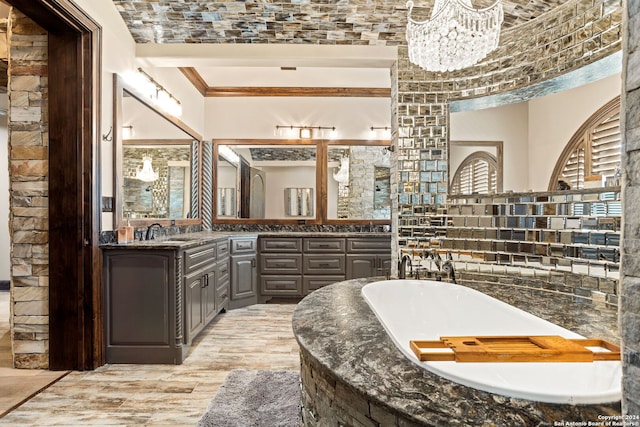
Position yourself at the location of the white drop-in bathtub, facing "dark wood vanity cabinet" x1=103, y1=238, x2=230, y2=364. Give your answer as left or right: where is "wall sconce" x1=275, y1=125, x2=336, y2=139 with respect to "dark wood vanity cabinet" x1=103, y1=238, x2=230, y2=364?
right

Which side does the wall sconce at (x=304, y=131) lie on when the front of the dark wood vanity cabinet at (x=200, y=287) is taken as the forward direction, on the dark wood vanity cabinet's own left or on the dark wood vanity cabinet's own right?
on the dark wood vanity cabinet's own left

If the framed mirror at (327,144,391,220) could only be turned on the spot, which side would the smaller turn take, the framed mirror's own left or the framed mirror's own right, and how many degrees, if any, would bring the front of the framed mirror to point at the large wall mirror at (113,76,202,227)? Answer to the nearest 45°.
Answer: approximately 45° to the framed mirror's own right

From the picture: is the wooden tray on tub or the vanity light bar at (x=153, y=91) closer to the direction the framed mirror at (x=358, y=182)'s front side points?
the wooden tray on tub

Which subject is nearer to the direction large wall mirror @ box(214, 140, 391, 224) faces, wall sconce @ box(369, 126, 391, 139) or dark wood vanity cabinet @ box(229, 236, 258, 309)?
the dark wood vanity cabinet

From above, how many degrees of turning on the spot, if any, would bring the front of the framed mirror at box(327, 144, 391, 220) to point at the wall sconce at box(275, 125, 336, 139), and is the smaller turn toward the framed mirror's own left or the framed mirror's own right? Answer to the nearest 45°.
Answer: approximately 90° to the framed mirror's own right
